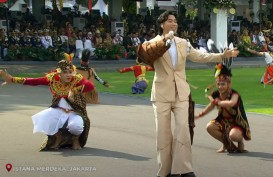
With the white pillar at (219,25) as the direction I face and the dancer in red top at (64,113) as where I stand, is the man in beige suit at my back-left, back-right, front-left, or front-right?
back-right

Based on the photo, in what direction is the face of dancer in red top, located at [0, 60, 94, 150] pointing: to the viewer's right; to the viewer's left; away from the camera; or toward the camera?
toward the camera

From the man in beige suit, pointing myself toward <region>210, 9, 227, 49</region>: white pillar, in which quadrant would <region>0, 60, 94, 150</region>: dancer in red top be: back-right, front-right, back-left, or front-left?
front-left

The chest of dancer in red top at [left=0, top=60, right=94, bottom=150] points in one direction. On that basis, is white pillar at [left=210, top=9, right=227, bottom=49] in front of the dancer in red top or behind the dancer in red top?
behind

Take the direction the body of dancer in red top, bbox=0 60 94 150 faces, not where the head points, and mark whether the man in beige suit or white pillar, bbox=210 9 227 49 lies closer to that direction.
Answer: the man in beige suit

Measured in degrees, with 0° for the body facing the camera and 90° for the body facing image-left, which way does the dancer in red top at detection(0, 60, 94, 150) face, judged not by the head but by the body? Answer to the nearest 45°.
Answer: approximately 0°

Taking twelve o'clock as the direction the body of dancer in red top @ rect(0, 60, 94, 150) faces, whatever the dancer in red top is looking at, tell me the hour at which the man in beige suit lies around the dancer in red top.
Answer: The man in beige suit is roughly at 11 o'clock from the dancer in red top.
